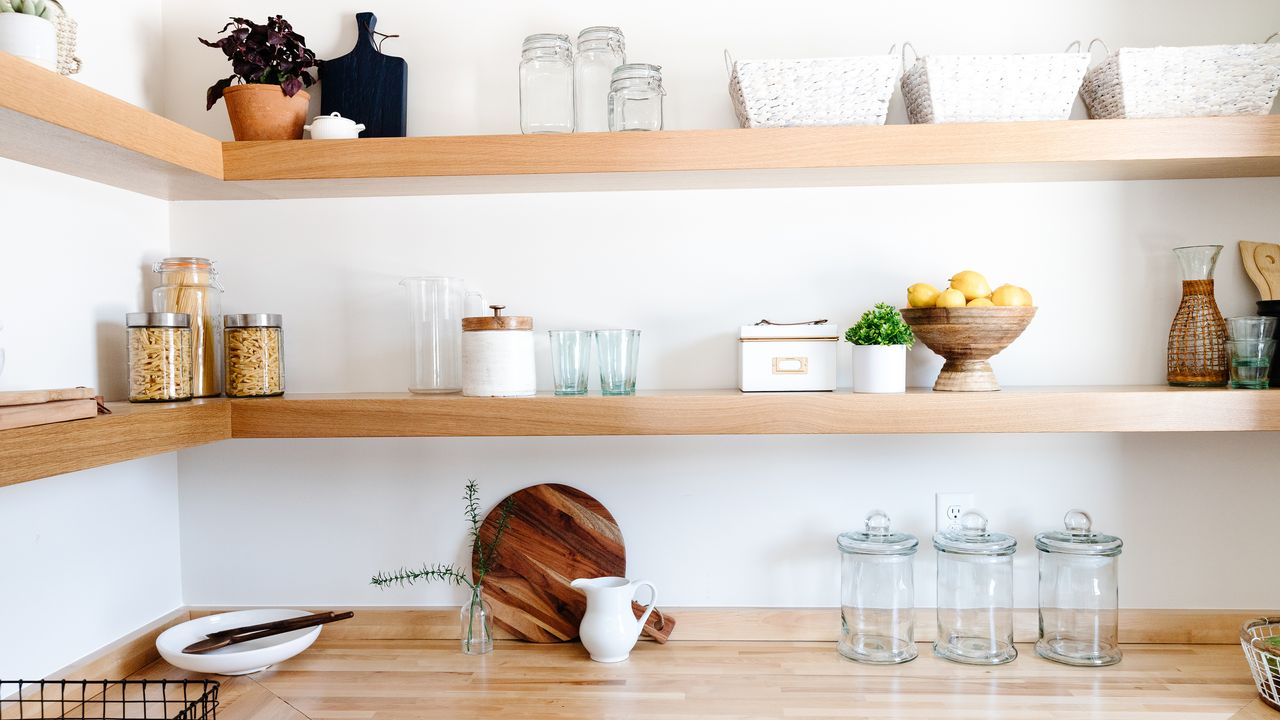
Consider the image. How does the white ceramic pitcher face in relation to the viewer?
to the viewer's left

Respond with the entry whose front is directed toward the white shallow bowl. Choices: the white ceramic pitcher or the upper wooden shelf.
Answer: the white ceramic pitcher

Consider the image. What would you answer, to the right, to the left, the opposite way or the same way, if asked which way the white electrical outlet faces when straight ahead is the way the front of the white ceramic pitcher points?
to the left

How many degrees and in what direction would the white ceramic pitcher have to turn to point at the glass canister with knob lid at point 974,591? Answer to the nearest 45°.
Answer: approximately 180°

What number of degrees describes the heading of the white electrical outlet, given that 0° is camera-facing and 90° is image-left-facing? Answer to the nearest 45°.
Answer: approximately 0°

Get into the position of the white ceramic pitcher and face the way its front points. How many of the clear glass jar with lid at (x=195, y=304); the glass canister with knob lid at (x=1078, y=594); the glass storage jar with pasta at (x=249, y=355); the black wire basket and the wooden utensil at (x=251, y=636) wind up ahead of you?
4

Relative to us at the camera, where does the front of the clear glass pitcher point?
facing to the left of the viewer

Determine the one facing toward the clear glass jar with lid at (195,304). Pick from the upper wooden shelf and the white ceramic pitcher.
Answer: the white ceramic pitcher

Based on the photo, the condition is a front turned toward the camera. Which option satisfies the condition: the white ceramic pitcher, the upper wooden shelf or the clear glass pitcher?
the upper wooden shelf

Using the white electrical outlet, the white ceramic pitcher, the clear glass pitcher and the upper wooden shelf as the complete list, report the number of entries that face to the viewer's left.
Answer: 2

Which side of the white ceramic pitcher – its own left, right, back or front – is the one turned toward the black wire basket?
front

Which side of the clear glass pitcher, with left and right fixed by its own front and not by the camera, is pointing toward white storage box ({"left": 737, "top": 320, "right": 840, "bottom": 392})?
back
